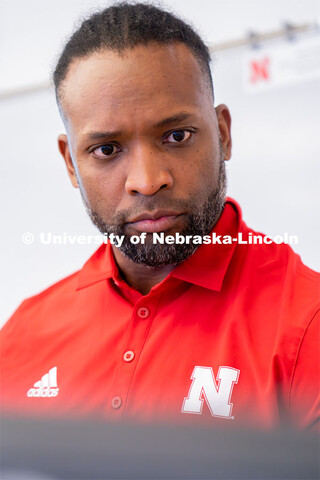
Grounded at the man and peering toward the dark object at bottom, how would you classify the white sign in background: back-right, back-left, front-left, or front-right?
back-left

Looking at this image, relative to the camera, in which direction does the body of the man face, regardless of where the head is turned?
toward the camera
